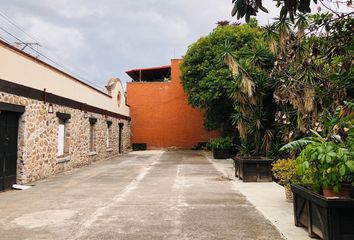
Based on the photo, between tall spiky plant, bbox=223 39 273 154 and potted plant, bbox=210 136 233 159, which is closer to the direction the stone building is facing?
the tall spiky plant

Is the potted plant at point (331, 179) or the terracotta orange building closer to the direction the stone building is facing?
the potted plant

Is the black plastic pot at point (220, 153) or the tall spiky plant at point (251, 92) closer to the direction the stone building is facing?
the tall spiky plant

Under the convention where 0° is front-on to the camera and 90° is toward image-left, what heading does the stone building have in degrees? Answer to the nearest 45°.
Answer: approximately 315°

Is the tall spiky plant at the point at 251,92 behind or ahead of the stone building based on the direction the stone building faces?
ahead

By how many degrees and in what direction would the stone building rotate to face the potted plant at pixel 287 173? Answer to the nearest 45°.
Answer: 0° — it already faces it

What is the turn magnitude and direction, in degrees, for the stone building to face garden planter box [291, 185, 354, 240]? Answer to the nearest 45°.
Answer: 0° — it already faces it

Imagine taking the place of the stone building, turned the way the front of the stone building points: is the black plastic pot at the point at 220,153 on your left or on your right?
on your left

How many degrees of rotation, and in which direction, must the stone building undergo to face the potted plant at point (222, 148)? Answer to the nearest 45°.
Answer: approximately 90° to its left

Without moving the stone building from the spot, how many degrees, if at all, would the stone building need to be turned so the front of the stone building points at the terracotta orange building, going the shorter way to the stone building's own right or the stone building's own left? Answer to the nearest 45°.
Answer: approximately 90° to the stone building's own left

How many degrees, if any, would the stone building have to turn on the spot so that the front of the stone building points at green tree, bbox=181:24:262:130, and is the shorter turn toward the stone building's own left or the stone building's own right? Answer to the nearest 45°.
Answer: approximately 90° to the stone building's own left

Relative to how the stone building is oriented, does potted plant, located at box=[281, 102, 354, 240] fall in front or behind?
in front

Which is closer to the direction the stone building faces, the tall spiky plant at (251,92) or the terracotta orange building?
the tall spiky plant
